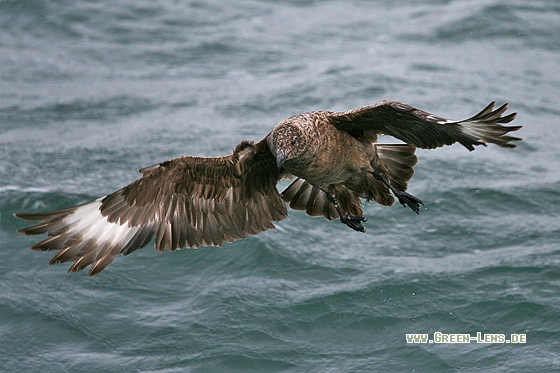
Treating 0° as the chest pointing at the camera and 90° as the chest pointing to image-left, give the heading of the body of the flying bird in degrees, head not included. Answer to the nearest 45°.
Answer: approximately 45°
